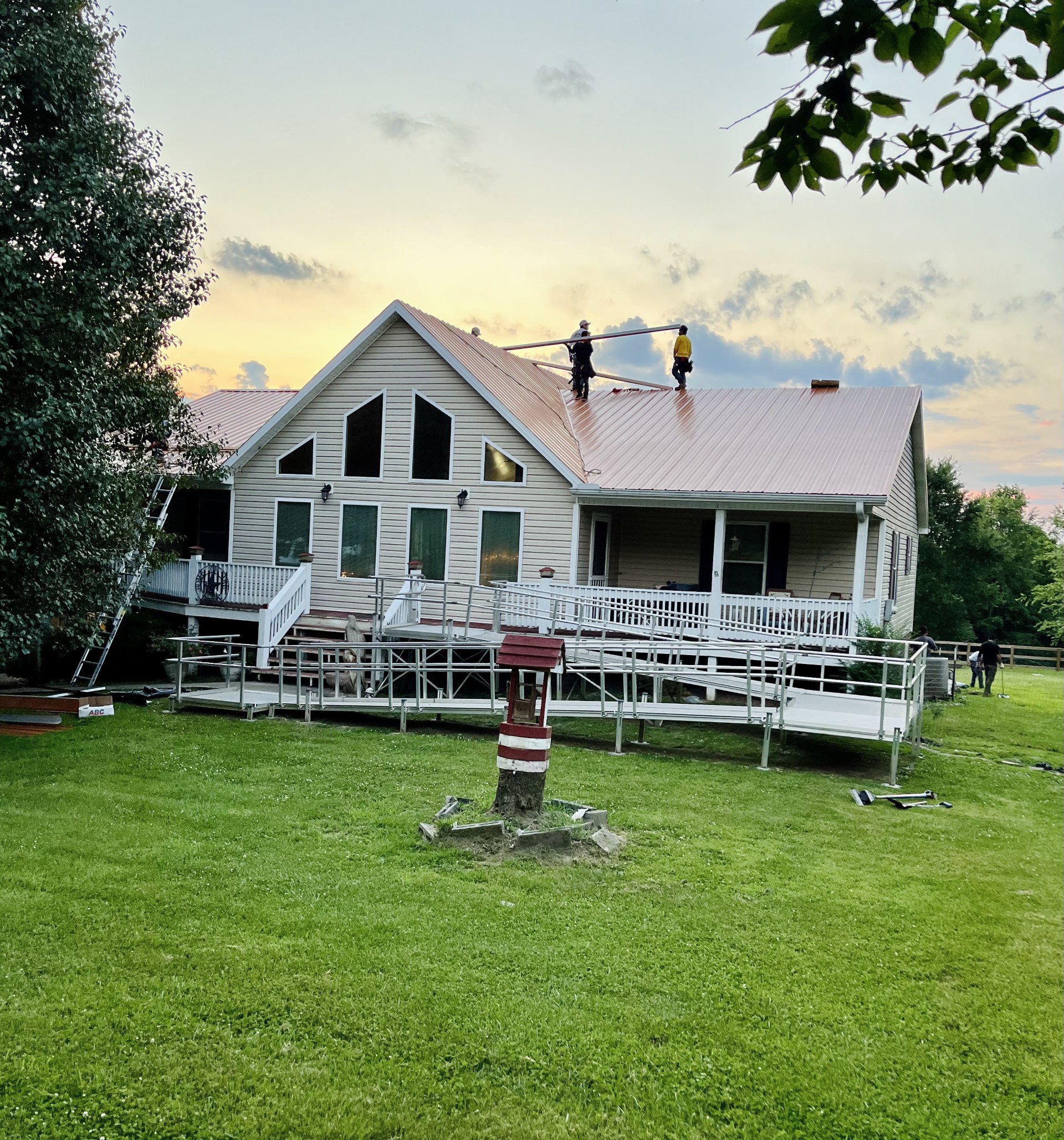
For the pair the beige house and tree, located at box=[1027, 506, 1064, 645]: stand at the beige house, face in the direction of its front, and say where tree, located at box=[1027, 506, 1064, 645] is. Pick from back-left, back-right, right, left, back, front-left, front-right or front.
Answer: back-left

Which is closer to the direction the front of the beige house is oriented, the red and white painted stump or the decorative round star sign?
the red and white painted stump

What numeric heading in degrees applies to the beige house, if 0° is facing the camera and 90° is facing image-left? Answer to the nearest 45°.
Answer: approximately 0°

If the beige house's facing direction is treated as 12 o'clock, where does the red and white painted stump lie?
The red and white painted stump is roughly at 12 o'clock from the beige house.

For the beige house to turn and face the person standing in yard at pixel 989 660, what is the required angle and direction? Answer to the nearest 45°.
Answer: approximately 90° to its left
